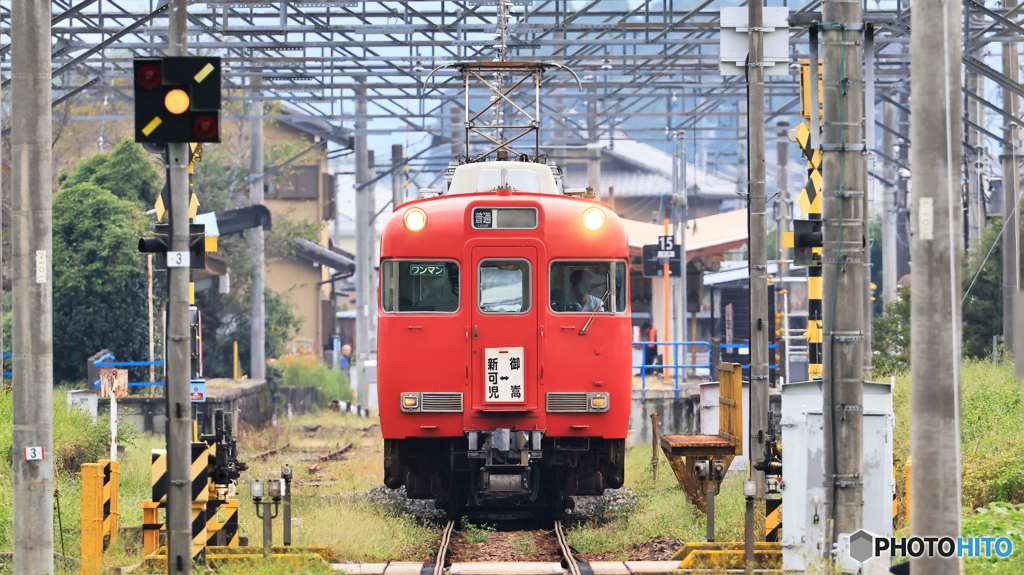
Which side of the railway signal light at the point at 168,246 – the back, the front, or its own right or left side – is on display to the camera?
left

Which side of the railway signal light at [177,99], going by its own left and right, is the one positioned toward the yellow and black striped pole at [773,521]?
left

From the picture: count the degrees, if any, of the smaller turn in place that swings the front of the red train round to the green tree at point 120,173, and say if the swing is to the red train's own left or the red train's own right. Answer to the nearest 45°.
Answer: approximately 135° to the red train's own right

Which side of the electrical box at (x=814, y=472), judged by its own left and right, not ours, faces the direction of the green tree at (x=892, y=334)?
back

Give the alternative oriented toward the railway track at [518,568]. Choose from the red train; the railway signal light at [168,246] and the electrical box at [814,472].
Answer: the red train

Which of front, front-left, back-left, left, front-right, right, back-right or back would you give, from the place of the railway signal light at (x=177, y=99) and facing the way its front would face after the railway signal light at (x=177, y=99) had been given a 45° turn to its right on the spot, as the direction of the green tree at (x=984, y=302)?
back

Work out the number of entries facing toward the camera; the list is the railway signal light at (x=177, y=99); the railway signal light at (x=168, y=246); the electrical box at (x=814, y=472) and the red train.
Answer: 3

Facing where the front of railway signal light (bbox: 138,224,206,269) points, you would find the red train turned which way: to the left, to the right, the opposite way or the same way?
to the left

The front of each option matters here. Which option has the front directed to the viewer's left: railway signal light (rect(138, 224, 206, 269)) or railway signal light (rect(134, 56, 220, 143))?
railway signal light (rect(138, 224, 206, 269))

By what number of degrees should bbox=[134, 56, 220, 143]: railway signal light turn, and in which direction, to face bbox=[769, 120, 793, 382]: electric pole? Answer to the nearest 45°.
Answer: approximately 135° to its left

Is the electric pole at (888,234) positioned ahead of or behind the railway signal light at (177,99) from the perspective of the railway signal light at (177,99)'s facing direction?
behind

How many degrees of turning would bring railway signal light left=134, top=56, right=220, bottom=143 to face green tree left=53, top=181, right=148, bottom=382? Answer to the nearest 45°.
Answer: approximately 180°
